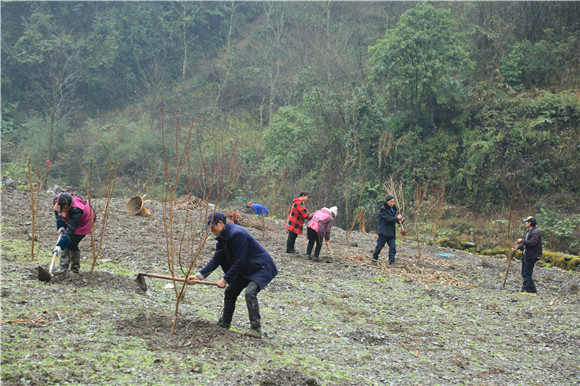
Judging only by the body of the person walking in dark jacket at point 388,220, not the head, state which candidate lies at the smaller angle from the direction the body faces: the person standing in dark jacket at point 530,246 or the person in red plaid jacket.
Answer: the person standing in dark jacket

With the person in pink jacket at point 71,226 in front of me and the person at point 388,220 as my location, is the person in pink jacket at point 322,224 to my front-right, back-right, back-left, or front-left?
front-right

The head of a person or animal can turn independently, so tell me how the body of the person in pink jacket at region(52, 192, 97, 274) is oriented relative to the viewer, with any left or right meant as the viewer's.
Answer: facing the viewer and to the left of the viewer

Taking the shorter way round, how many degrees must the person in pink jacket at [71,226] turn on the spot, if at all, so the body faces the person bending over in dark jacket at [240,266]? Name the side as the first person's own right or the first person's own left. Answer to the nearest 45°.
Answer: approximately 90° to the first person's own left

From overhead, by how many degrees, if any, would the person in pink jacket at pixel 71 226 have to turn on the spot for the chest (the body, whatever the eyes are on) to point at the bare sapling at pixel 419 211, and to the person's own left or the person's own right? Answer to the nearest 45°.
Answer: approximately 180°

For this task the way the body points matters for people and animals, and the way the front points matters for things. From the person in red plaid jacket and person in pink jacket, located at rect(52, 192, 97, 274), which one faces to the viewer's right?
the person in red plaid jacket

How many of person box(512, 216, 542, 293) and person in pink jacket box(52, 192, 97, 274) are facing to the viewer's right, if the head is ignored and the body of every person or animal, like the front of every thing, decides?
0

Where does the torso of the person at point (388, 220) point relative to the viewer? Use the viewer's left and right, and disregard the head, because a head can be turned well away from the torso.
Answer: facing the viewer and to the right of the viewer

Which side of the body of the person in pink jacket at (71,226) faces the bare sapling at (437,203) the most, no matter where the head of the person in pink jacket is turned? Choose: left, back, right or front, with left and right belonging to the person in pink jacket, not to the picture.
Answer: back

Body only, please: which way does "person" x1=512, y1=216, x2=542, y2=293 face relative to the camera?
to the viewer's left

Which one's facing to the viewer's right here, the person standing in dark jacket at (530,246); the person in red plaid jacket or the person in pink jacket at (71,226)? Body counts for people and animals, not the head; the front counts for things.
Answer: the person in red plaid jacket

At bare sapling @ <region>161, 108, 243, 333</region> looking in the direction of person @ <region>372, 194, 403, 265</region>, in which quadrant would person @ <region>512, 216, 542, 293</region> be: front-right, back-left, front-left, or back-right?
front-right

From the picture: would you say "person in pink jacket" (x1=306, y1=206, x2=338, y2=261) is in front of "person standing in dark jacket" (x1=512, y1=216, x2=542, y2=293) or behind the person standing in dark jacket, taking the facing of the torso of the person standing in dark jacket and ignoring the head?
in front
